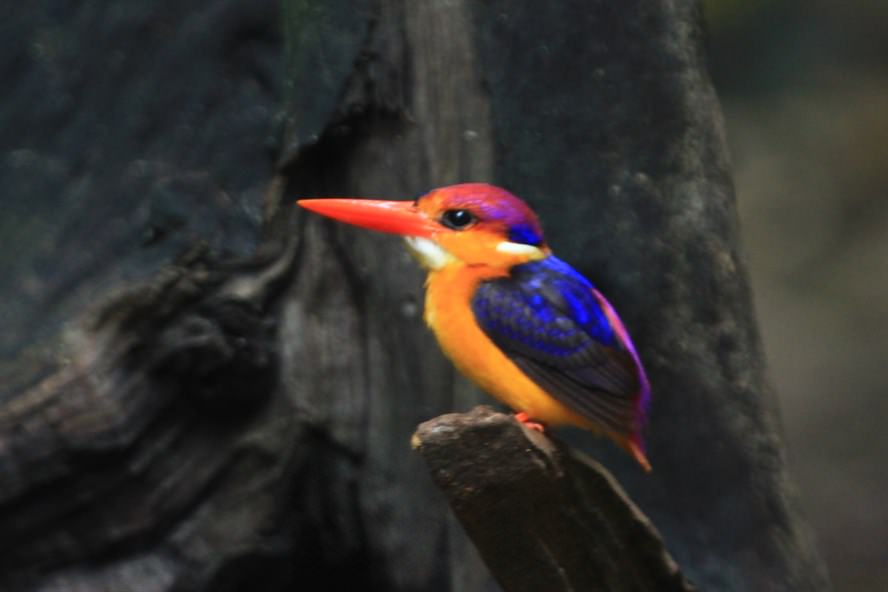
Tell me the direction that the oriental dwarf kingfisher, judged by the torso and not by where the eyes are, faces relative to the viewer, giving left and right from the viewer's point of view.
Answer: facing to the left of the viewer
